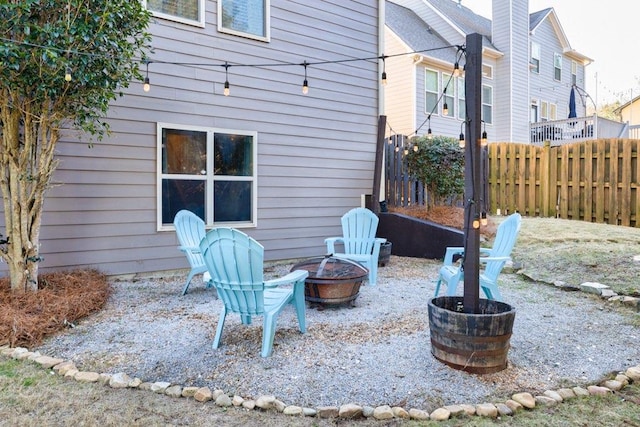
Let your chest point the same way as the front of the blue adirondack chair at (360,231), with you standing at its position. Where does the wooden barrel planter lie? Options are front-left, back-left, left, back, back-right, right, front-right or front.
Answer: front-left

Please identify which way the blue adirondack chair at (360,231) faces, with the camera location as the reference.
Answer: facing the viewer and to the left of the viewer

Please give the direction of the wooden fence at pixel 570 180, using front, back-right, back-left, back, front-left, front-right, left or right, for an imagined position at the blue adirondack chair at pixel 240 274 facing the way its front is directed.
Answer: front

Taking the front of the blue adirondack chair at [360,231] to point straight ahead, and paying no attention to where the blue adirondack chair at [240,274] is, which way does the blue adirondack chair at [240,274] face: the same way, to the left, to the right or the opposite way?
the opposite way

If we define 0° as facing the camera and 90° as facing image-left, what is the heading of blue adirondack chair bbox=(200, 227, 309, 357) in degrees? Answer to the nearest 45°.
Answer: approximately 225°

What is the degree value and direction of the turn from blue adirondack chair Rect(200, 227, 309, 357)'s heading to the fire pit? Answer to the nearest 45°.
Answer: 0° — it already faces it

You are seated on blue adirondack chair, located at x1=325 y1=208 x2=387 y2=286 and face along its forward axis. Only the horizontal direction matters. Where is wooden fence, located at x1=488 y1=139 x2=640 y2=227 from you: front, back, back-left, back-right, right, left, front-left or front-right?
back

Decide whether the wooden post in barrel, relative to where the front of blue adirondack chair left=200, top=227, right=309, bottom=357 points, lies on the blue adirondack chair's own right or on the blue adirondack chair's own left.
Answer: on the blue adirondack chair's own right

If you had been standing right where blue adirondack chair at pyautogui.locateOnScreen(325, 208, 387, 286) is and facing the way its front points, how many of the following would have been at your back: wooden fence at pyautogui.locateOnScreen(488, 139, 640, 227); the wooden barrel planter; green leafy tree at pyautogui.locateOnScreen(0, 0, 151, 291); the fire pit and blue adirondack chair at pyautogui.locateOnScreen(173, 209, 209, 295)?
1
